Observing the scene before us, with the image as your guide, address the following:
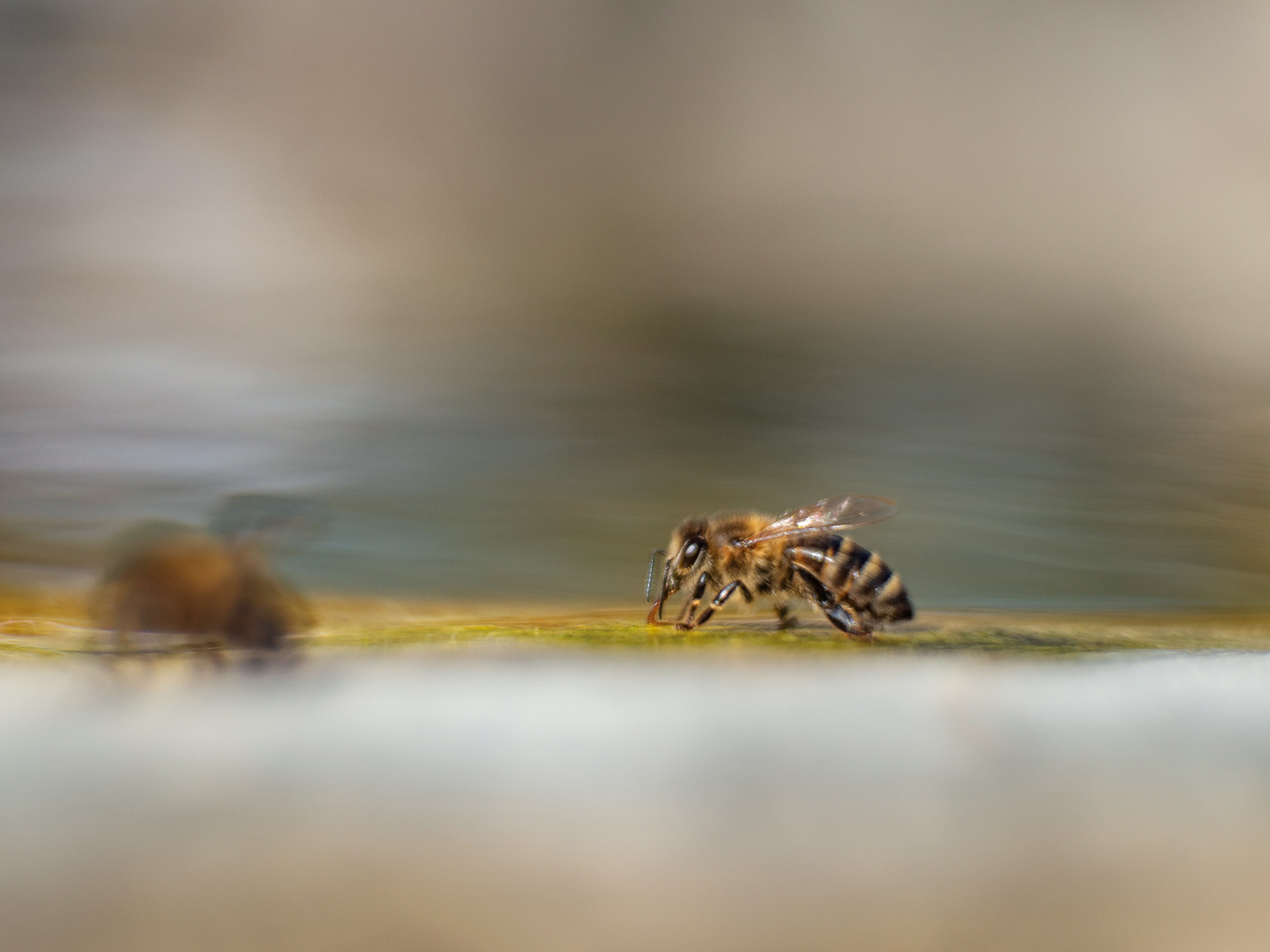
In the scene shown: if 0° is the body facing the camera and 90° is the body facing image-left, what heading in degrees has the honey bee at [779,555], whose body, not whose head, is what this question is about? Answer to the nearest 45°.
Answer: approximately 90°

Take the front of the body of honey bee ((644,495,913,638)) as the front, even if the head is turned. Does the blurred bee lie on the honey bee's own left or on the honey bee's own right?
on the honey bee's own left
